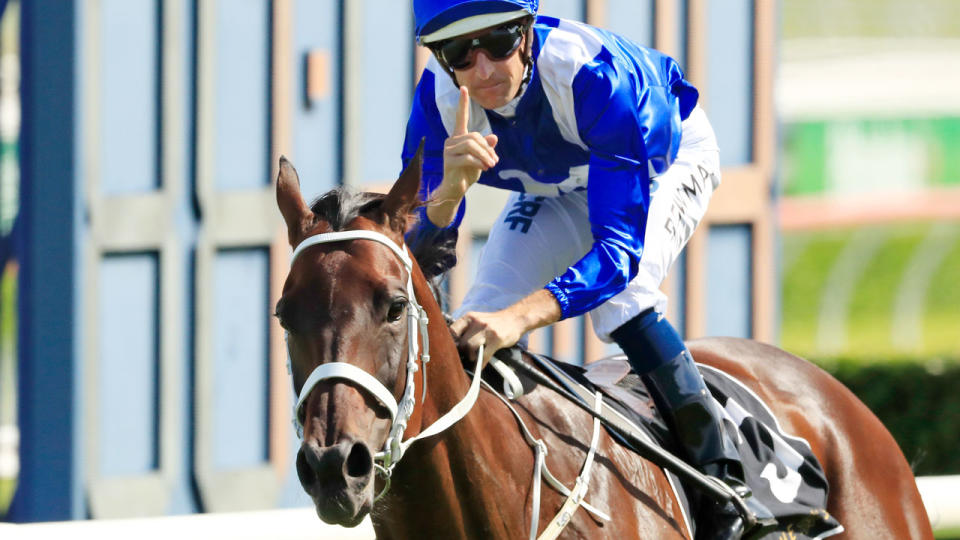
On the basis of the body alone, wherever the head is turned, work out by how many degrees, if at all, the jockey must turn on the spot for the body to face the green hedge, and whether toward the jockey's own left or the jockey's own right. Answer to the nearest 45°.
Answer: approximately 135° to the jockey's own right

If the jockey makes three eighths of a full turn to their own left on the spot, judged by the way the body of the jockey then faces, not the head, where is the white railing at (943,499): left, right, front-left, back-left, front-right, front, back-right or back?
front-left

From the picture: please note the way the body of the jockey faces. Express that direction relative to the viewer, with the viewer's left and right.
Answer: facing the viewer and to the left of the viewer

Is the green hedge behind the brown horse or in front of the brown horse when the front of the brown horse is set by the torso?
behind

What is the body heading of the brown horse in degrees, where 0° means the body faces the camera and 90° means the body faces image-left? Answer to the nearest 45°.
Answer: approximately 45°

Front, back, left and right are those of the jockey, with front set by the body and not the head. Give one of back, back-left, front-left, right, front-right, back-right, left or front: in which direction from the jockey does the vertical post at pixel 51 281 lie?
right

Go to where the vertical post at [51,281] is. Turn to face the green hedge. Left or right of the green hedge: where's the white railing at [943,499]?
right

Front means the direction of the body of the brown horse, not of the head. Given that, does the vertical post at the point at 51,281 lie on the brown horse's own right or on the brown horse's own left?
on the brown horse's own right
